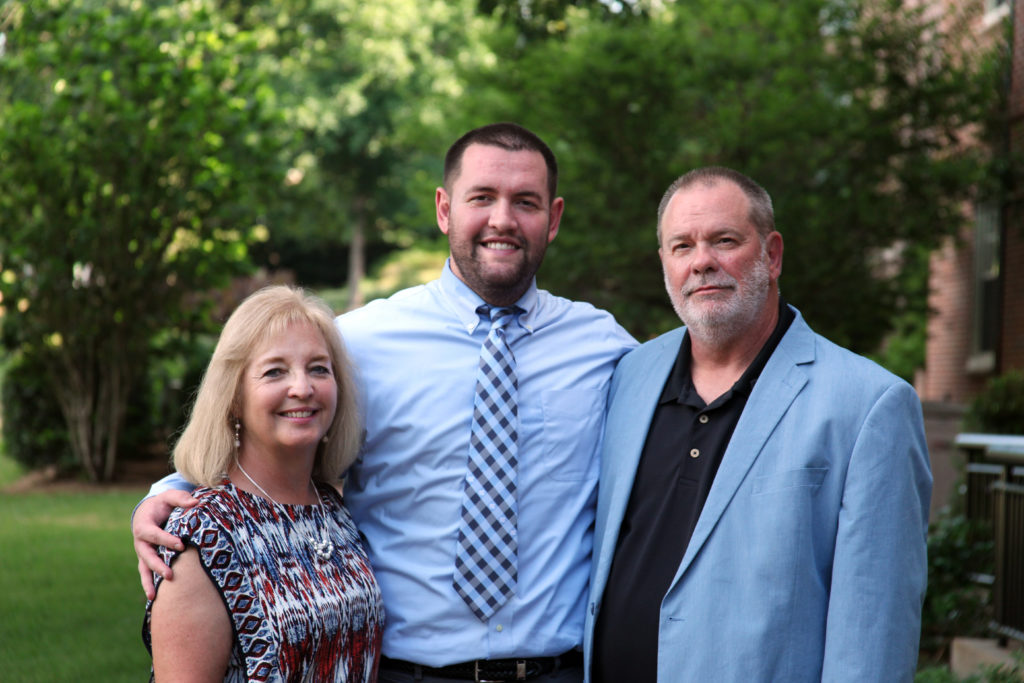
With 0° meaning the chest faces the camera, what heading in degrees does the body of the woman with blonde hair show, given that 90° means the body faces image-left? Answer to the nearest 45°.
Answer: approximately 315°

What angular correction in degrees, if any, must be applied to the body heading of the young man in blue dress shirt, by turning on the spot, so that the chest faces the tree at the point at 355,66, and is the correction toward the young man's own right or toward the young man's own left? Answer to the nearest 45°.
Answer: approximately 180°

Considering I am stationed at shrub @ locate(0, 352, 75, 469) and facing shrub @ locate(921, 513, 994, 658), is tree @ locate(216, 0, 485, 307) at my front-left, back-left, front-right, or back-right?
back-left

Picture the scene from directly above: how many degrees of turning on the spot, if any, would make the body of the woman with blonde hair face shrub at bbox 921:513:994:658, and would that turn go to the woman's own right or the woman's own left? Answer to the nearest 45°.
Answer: approximately 90° to the woman's own left

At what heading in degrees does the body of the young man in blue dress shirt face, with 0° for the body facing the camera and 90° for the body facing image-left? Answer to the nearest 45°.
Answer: approximately 0°

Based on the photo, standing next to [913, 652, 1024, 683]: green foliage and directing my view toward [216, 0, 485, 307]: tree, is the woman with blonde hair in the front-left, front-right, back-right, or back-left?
back-left

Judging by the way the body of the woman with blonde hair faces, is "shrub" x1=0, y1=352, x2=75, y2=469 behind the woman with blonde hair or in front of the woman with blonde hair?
behind

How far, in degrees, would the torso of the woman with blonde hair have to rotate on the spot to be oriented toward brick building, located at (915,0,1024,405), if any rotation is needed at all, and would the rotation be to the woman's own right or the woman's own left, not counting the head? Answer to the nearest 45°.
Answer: approximately 90° to the woman's own left
